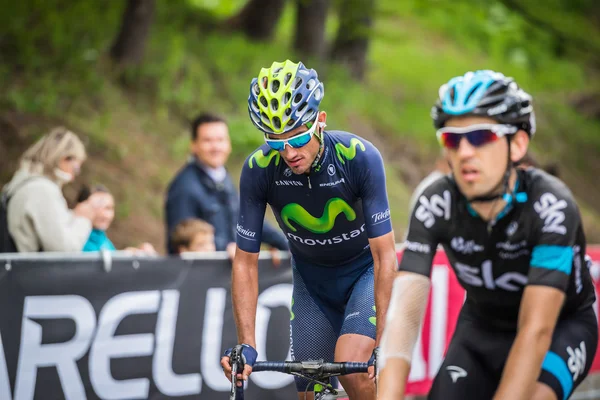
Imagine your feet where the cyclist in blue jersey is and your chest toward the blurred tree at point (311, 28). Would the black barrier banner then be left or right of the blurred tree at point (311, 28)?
left

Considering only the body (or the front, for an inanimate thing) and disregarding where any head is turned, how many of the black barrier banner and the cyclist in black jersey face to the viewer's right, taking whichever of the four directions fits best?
0

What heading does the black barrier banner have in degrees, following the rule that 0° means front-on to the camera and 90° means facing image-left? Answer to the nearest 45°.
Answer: approximately 0°

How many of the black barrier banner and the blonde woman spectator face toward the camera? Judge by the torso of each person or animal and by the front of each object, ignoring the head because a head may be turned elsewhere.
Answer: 1

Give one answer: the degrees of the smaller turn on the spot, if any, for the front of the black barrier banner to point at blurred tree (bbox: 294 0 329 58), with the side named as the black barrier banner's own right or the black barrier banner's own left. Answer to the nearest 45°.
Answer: approximately 180°

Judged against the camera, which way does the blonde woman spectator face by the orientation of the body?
to the viewer's right

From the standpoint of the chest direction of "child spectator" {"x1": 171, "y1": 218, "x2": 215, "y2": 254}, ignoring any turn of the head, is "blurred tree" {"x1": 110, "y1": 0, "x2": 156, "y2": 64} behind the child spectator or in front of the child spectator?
behind

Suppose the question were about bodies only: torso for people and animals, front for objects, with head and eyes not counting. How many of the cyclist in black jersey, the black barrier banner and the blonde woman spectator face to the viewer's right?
1

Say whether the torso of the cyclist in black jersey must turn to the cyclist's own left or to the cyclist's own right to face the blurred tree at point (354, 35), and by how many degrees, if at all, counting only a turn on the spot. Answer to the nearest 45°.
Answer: approximately 135° to the cyclist's own right

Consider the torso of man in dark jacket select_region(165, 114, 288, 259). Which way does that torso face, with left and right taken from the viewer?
facing the viewer and to the right of the viewer

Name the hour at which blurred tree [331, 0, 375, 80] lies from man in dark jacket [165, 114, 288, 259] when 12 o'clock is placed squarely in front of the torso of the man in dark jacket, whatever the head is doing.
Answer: The blurred tree is roughly at 8 o'clock from the man in dark jacket.

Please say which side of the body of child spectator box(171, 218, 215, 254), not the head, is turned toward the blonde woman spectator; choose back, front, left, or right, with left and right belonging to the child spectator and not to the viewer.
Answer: right
